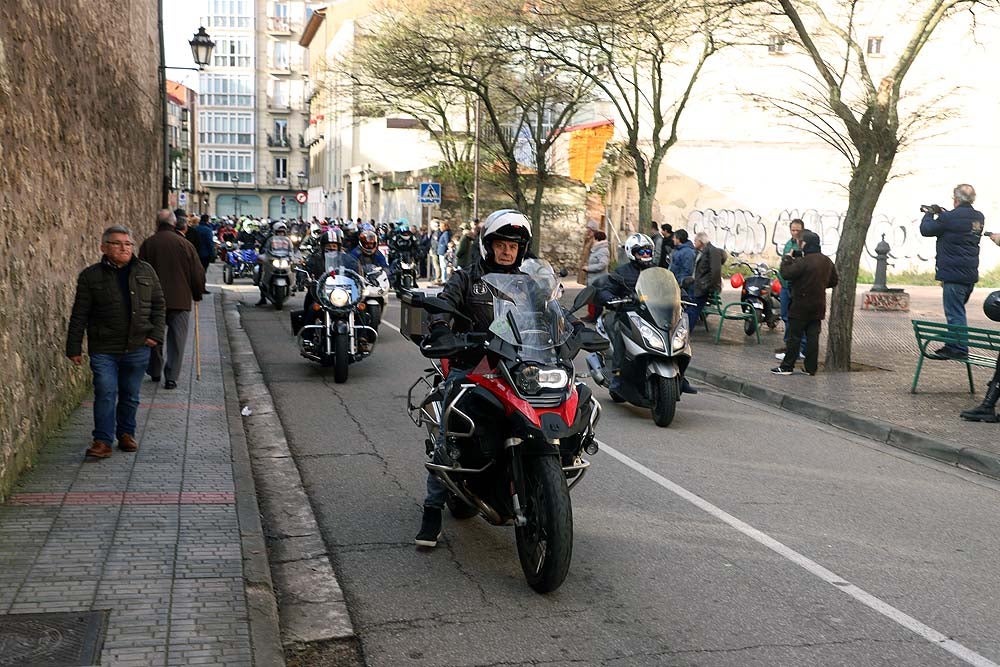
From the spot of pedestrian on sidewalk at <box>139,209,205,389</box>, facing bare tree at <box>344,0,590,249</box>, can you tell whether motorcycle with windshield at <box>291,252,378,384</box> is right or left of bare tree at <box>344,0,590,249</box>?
right

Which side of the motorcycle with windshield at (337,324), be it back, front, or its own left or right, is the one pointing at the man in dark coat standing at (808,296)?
left

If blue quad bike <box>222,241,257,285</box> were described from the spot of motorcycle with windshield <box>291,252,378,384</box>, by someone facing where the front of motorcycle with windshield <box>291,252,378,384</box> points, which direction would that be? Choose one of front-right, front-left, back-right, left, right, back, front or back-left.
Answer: back

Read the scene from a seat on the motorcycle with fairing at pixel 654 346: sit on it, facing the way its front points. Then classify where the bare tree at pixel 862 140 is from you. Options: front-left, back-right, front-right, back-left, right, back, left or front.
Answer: left

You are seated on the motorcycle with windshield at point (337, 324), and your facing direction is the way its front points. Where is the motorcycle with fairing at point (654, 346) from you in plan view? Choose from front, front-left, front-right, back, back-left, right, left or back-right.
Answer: front-left

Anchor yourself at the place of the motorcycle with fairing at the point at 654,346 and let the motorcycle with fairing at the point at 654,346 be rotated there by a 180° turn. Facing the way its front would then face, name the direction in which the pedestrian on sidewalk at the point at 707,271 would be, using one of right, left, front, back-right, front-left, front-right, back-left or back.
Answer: front-right

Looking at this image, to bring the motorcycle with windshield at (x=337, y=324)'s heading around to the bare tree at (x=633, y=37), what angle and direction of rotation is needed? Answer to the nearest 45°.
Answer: approximately 135° to its left

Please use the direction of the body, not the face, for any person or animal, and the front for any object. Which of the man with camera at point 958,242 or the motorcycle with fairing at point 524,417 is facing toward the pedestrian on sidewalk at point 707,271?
the man with camera
